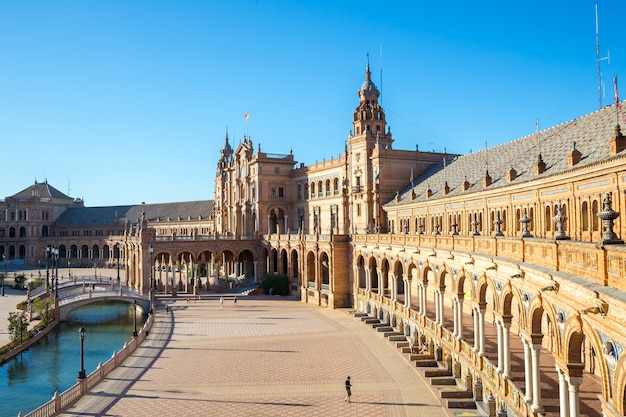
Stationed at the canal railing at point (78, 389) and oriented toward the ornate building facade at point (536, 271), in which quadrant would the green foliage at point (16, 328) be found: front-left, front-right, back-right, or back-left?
back-left

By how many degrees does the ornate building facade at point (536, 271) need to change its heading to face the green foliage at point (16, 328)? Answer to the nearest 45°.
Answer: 0° — it already faces it

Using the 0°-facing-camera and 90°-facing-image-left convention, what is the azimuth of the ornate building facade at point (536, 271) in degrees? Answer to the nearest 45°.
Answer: approximately 45°
